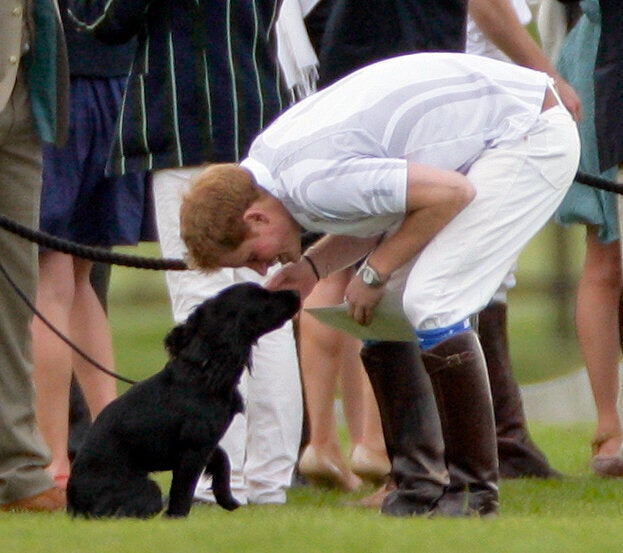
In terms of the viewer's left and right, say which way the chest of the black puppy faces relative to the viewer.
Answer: facing to the right of the viewer
